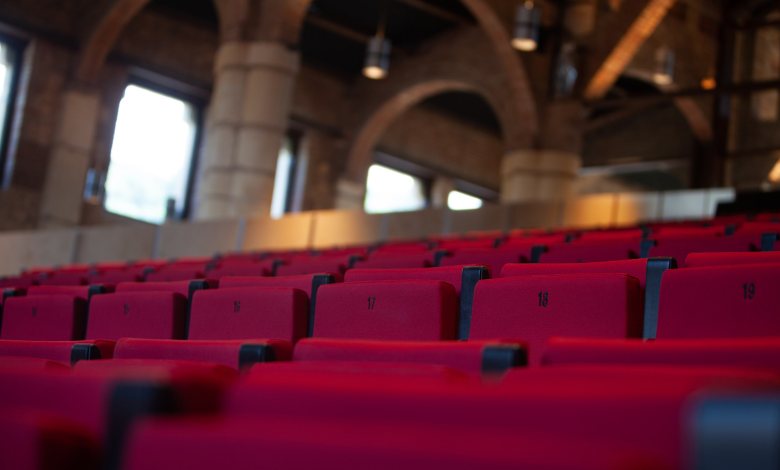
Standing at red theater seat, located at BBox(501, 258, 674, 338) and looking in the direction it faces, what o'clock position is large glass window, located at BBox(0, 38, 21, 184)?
The large glass window is roughly at 3 o'clock from the red theater seat.

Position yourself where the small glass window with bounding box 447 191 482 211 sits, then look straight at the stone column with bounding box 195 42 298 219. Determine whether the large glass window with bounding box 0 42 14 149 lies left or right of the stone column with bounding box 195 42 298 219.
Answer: right

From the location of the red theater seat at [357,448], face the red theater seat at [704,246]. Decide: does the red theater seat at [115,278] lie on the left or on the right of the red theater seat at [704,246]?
left

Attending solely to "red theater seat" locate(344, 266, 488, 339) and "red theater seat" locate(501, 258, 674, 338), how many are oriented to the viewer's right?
0

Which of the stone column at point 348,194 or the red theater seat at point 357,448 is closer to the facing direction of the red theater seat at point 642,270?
the red theater seat

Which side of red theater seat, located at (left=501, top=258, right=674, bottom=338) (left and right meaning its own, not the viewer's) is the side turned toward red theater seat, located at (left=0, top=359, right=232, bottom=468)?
front

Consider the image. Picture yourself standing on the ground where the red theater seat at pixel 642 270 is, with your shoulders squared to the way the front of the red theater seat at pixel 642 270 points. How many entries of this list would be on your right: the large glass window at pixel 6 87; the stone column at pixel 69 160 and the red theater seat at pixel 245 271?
3

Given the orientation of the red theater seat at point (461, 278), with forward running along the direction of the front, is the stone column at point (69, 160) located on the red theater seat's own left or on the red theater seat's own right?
on the red theater seat's own right
